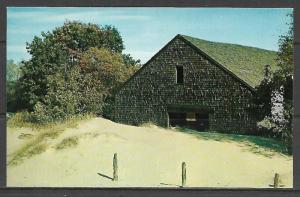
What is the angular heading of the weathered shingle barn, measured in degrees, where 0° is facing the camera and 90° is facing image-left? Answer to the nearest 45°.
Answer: approximately 45°

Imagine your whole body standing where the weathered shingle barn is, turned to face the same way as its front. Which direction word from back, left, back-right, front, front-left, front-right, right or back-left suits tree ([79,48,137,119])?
front-right

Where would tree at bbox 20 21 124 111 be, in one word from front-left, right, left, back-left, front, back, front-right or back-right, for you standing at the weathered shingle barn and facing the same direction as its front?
front-right

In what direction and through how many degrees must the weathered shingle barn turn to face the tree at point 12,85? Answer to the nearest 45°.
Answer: approximately 45° to its right

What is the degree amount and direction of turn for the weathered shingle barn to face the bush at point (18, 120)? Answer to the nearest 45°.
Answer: approximately 45° to its right
